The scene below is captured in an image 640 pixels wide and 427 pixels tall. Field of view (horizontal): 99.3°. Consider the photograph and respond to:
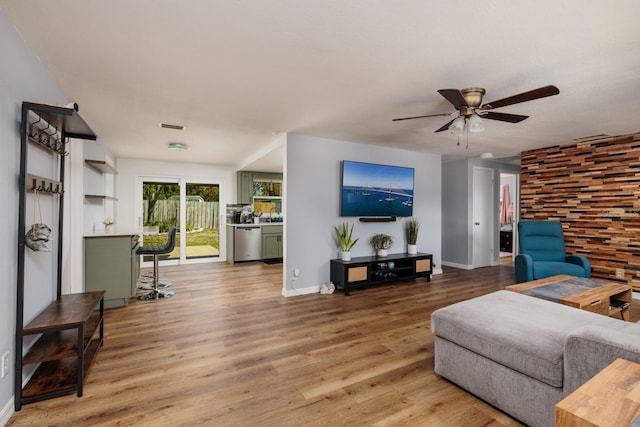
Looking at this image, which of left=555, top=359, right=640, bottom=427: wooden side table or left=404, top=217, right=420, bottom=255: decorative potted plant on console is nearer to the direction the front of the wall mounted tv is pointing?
the wooden side table

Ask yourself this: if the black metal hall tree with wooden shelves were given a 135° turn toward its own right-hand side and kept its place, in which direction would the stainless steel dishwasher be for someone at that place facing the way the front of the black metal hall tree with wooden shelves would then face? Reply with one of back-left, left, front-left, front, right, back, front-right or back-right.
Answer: back

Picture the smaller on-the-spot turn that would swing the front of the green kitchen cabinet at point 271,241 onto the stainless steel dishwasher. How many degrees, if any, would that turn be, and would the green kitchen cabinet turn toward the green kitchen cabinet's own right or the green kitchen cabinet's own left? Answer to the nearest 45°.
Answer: approximately 90° to the green kitchen cabinet's own right

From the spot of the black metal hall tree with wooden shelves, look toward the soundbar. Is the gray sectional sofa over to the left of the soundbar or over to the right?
right

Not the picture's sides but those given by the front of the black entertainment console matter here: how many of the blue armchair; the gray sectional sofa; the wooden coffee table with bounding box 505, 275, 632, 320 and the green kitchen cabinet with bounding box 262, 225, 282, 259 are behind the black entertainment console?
1

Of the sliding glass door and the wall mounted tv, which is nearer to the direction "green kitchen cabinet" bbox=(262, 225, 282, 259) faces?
the wall mounted tv

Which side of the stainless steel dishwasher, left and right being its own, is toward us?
front

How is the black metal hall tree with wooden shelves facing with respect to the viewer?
to the viewer's right

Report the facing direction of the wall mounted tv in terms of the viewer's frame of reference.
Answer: facing the viewer and to the right of the viewer

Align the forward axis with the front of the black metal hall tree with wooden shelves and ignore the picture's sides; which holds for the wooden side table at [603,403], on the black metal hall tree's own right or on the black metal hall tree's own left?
on the black metal hall tree's own right

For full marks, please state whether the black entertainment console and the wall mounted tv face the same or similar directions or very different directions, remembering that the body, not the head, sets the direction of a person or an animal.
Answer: same or similar directions

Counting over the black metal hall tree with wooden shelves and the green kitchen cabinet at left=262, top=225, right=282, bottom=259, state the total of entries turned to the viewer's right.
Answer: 1

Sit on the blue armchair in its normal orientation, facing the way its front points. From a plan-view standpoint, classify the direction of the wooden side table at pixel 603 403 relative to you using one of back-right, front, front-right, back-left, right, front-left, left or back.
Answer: front-right

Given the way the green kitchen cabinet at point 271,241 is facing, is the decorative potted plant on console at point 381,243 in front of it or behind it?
in front

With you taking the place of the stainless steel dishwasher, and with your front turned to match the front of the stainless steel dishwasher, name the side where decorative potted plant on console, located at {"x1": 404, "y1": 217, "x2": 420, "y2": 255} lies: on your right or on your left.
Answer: on your left

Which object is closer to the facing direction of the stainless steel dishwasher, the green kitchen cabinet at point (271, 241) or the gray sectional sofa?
the gray sectional sofa

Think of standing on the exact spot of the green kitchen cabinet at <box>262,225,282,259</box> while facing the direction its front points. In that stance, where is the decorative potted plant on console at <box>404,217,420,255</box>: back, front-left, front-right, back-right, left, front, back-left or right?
front-left

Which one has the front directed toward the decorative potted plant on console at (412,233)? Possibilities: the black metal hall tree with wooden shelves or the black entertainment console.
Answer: the black metal hall tree with wooden shelves
